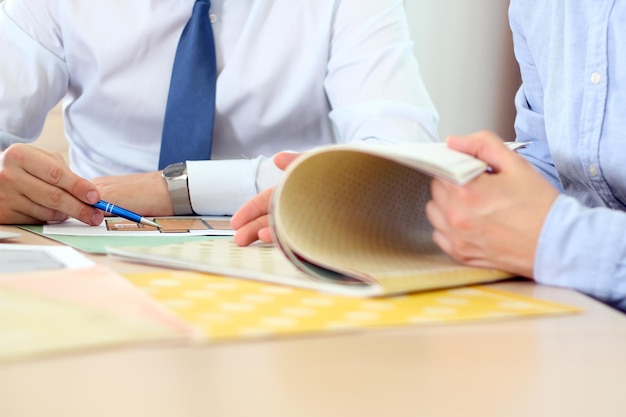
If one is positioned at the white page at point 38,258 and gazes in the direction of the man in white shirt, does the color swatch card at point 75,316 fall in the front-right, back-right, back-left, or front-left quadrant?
back-right

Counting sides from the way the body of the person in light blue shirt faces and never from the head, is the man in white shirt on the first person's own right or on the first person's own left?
on the first person's own right

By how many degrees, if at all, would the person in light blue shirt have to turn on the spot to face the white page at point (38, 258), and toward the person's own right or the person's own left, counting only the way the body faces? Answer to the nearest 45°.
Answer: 0° — they already face it

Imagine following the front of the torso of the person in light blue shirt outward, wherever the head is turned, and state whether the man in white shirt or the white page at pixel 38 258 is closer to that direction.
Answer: the white page

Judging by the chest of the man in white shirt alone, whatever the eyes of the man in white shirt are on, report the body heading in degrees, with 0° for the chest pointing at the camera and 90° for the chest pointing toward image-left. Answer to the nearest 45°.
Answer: approximately 0°
